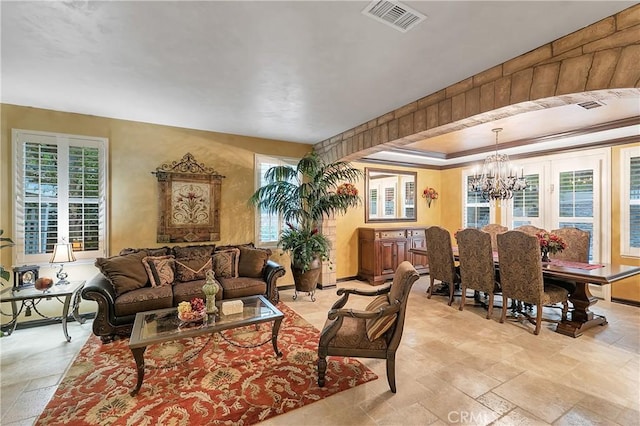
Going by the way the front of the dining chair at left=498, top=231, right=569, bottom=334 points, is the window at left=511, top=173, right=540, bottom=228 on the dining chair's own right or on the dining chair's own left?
on the dining chair's own left

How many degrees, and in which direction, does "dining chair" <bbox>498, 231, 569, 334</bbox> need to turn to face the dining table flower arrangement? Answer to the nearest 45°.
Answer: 0° — it already faces it

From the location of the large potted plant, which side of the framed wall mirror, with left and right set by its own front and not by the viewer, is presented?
right

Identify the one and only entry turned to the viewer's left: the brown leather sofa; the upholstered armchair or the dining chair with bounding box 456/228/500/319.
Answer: the upholstered armchair

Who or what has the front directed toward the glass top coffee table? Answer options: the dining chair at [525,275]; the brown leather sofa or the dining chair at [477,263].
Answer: the brown leather sofa

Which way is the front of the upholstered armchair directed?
to the viewer's left

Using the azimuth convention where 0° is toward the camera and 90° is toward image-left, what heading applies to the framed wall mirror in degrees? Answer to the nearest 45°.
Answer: approximately 315°

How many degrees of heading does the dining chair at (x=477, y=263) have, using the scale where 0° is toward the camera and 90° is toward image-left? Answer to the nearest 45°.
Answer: approximately 225°

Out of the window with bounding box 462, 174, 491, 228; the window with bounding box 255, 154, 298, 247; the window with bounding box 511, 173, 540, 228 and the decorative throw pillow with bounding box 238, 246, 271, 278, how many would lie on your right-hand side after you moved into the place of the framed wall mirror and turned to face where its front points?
2

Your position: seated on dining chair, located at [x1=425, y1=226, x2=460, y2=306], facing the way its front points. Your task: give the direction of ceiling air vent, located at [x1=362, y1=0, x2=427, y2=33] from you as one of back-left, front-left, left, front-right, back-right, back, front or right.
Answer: back-right

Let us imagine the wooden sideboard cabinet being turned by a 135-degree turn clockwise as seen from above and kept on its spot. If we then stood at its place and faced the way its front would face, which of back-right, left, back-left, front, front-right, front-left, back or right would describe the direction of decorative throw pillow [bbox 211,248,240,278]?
front-left

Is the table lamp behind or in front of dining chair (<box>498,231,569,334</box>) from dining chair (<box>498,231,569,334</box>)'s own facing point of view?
behind

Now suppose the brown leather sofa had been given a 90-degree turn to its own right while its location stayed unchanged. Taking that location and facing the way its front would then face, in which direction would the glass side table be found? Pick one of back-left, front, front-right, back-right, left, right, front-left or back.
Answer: front

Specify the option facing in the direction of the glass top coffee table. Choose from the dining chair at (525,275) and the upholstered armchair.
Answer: the upholstered armchair

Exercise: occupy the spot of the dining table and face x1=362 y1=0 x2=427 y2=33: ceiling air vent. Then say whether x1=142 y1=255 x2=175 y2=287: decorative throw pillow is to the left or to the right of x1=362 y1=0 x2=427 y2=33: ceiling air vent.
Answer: right
